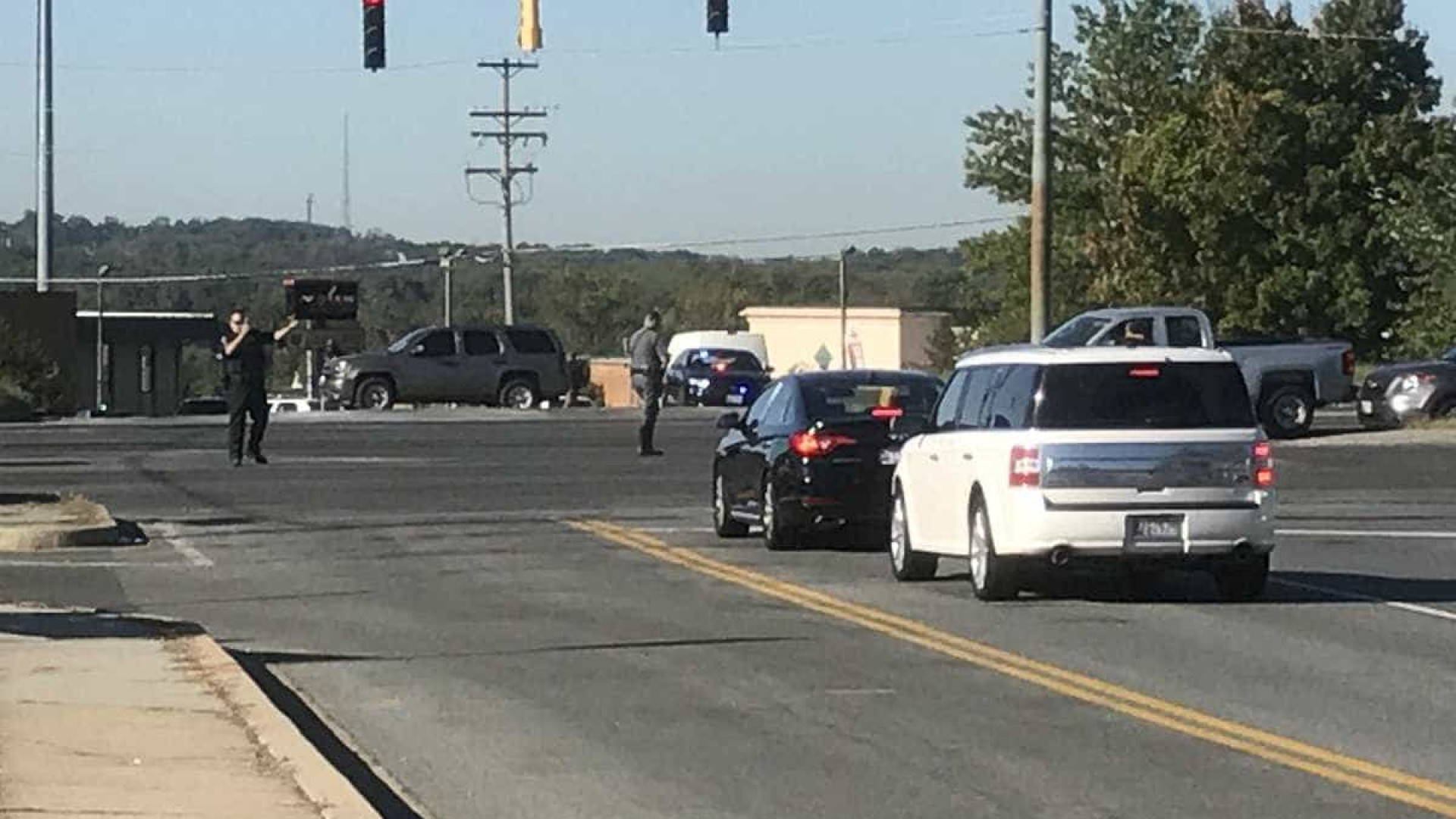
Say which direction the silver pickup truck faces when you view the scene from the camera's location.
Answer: facing to the left of the viewer

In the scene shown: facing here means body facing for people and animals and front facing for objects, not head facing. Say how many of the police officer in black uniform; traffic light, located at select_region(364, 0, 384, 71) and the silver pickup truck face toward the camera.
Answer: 2

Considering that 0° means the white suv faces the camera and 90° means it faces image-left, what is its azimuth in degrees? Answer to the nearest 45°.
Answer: approximately 180°

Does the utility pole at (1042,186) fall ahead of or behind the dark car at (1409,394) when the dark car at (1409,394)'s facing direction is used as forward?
ahead

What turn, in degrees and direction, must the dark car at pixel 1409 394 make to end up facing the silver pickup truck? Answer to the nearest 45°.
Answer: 0° — it already faces it

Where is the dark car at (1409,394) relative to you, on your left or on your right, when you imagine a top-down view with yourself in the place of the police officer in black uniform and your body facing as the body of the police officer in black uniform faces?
on your left

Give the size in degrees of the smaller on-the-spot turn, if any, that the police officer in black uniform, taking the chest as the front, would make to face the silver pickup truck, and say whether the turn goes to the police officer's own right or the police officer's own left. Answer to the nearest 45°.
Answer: approximately 90° to the police officer's own left

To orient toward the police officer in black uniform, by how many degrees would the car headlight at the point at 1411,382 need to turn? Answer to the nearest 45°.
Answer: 0° — it already faces them

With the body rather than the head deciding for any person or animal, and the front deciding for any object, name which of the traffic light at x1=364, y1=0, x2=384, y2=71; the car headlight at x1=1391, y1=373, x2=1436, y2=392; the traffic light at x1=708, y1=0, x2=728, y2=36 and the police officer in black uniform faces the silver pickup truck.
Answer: the car headlight

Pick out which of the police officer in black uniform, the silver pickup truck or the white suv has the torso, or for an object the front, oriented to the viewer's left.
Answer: the silver pickup truck

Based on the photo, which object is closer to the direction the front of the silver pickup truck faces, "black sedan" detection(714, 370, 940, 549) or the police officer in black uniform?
the police officer in black uniform

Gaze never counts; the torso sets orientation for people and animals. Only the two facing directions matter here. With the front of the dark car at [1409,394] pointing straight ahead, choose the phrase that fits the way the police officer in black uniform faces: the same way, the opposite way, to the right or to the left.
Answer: to the left
